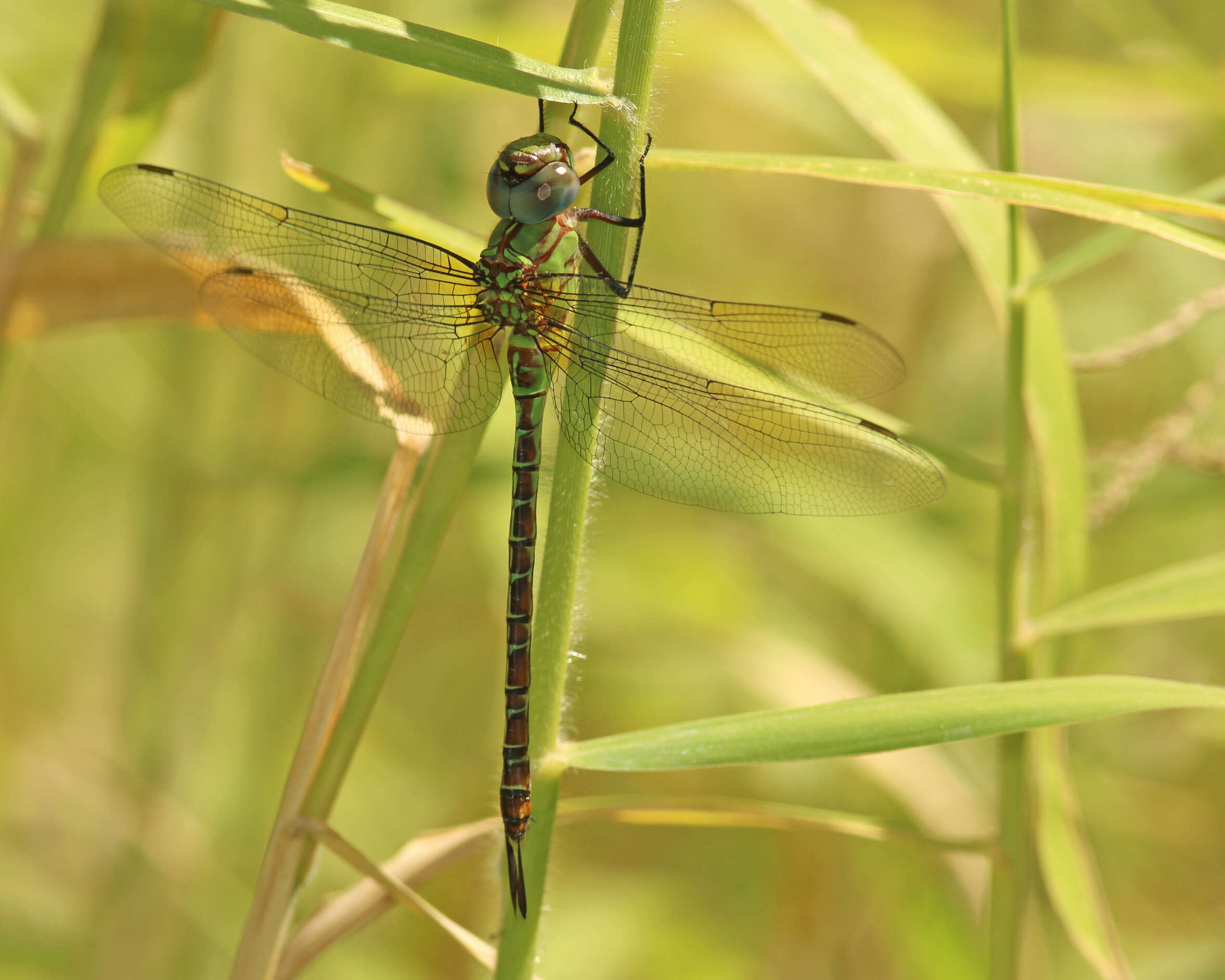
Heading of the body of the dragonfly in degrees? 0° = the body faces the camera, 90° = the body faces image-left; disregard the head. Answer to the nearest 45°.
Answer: approximately 180°
